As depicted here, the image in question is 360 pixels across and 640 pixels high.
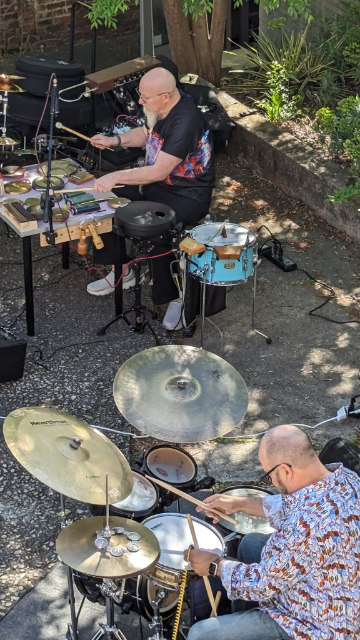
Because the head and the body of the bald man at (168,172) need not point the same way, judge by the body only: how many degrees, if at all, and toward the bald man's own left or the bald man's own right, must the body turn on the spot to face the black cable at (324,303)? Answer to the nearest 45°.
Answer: approximately 180°

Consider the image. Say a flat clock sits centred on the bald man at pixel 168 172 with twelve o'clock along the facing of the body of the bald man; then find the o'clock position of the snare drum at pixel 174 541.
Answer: The snare drum is roughly at 9 o'clock from the bald man.

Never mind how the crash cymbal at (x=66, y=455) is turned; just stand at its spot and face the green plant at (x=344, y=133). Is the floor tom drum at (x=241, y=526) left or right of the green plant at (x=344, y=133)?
right

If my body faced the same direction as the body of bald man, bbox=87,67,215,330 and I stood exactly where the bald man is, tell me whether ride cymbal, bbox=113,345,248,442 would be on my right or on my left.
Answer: on my left

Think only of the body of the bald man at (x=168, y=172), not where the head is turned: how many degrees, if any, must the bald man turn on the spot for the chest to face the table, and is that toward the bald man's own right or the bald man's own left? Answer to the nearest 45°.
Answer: approximately 45° to the bald man's own left

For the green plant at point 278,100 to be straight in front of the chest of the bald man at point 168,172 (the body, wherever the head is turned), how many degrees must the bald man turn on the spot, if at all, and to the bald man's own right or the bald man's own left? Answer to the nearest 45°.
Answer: approximately 135° to the bald man's own right

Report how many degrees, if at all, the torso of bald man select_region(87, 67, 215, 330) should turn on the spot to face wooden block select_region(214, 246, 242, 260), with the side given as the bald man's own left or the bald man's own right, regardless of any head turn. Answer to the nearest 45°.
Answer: approximately 135° to the bald man's own left

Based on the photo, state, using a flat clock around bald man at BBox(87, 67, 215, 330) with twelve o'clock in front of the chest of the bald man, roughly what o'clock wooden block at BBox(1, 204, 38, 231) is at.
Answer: The wooden block is roughly at 11 o'clock from the bald man.

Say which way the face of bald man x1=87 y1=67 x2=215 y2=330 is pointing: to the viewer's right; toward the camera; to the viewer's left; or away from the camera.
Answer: to the viewer's left

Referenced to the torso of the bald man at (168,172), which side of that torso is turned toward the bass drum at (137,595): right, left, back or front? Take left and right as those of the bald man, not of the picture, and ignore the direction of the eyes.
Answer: left

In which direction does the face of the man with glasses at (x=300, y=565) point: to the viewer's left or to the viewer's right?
to the viewer's left

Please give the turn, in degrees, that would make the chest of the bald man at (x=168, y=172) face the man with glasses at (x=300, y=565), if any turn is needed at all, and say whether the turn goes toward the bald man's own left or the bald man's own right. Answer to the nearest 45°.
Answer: approximately 90° to the bald man's own left

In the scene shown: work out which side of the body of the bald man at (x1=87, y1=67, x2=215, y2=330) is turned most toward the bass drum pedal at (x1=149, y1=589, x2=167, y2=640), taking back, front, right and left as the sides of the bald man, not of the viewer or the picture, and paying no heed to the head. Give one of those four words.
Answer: left

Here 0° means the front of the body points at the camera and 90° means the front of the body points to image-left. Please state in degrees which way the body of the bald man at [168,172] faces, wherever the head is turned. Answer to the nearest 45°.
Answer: approximately 90°
